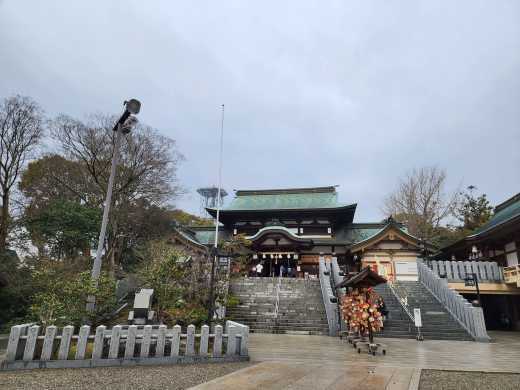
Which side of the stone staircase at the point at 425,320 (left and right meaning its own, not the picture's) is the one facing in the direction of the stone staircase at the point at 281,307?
right

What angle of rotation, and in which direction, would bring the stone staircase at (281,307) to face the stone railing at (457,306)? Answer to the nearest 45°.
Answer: approximately 90° to its left

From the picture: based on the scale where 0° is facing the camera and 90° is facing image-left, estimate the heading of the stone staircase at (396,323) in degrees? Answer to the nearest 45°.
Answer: approximately 0°

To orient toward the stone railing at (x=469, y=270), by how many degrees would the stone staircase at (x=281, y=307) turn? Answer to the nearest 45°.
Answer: approximately 90° to its left

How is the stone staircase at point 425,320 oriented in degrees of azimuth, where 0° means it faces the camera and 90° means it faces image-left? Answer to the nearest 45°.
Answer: approximately 0°

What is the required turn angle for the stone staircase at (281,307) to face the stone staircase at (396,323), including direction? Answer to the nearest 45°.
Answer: approximately 45° to its left

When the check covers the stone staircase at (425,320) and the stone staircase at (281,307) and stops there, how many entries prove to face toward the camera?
2

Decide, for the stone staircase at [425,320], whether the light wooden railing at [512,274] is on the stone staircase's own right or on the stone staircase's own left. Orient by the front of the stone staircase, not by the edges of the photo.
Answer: on the stone staircase's own left
